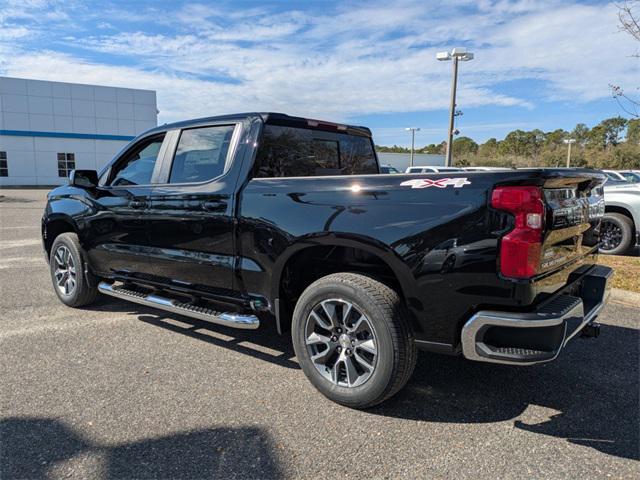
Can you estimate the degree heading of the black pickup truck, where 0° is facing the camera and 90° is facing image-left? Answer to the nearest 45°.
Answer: approximately 135°

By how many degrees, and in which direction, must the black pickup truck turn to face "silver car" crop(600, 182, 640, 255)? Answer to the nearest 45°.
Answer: approximately 90° to its right

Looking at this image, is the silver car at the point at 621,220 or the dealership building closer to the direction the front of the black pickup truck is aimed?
the dealership building

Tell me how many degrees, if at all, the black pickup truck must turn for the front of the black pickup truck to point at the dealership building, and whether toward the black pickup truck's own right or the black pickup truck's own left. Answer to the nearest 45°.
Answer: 0° — it already faces it
